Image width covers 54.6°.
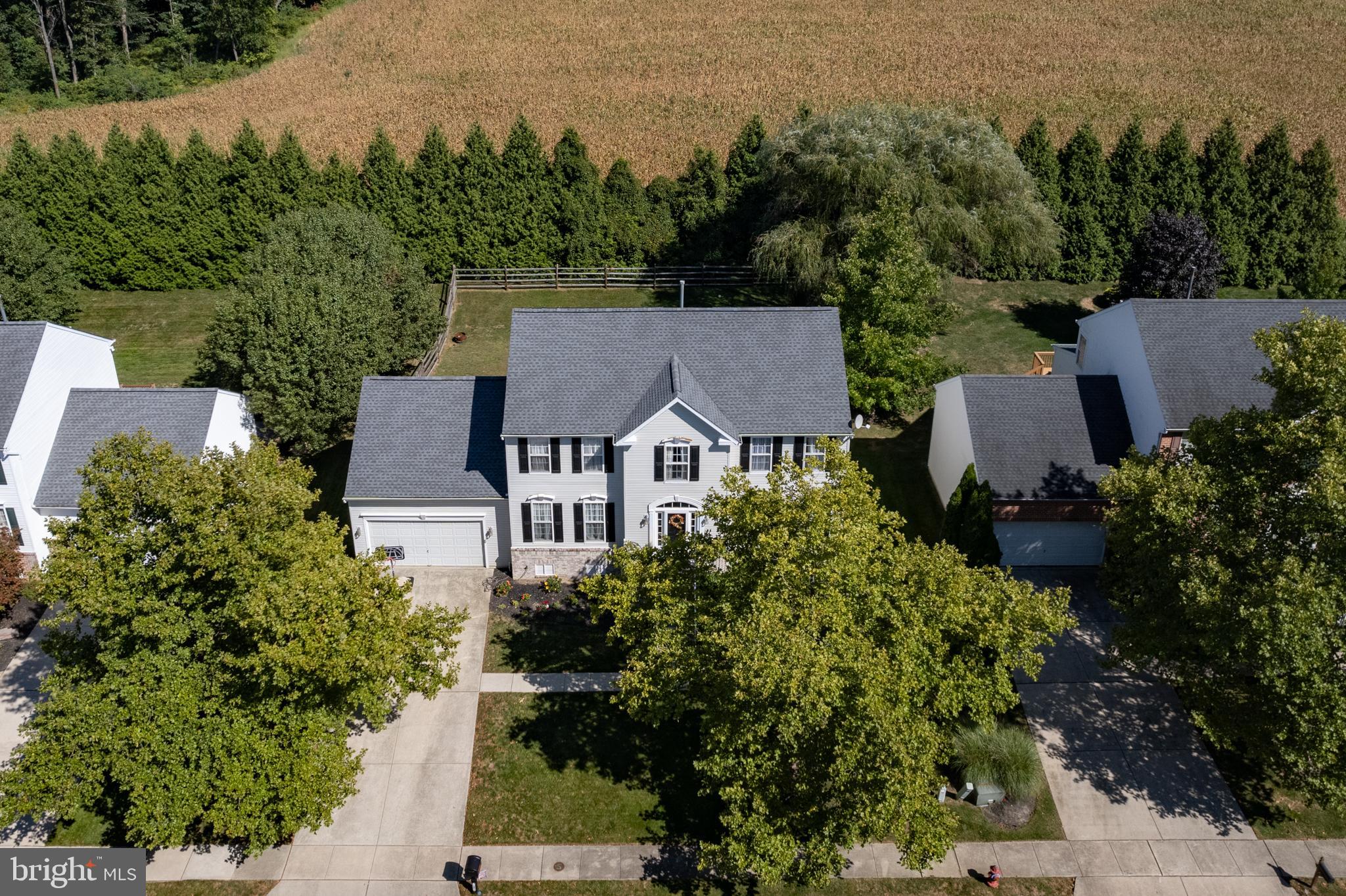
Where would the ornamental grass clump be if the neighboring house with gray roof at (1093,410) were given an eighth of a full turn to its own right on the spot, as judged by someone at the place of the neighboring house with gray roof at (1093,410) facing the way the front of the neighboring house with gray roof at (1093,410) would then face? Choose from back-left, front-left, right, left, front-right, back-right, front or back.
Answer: front-left

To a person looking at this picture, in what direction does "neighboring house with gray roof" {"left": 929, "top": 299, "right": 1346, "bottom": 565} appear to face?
facing the viewer

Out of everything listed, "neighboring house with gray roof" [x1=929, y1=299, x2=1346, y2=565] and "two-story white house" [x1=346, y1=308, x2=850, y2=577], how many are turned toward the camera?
2

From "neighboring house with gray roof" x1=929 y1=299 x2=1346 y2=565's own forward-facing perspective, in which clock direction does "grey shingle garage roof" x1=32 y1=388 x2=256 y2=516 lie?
"grey shingle garage roof" x1=32 y1=388 x2=256 y2=516 is roughly at 2 o'clock from "neighboring house with gray roof" x1=929 y1=299 x2=1346 y2=565.

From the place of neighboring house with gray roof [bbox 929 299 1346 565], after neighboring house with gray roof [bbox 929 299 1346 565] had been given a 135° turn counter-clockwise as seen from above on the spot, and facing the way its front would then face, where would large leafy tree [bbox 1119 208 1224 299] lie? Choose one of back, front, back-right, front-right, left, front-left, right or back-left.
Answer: front-left

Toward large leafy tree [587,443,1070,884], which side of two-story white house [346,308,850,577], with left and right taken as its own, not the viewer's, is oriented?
front

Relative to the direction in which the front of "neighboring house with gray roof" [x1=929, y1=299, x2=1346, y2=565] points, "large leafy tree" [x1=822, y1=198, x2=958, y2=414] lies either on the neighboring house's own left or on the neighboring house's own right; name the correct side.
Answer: on the neighboring house's own right

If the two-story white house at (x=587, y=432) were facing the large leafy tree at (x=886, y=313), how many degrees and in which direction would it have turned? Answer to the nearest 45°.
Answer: approximately 135° to its left

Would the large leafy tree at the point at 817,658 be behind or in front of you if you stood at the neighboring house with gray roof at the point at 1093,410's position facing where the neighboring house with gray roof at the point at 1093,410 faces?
in front

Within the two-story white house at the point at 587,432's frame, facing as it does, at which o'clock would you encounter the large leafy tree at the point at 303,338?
The large leafy tree is roughly at 4 o'clock from the two-story white house.

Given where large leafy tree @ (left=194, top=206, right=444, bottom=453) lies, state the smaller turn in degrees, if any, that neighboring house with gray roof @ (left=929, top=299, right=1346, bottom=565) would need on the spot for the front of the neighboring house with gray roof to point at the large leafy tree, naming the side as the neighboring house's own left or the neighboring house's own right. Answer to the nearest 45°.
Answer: approximately 90° to the neighboring house's own right

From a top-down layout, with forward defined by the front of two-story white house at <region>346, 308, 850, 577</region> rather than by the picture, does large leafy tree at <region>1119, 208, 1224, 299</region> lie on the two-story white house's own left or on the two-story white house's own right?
on the two-story white house's own left

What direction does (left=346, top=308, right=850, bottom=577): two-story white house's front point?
toward the camera

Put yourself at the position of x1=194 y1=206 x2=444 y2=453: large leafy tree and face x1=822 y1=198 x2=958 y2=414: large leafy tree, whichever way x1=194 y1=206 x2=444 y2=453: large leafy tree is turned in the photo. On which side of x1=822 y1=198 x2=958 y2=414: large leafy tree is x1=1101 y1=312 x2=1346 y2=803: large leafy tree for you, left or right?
right

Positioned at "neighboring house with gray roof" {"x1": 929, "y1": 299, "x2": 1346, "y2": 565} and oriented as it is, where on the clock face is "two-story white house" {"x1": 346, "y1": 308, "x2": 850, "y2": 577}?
The two-story white house is roughly at 2 o'clock from the neighboring house with gray roof.

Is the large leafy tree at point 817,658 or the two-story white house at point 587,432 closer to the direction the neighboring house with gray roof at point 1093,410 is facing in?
the large leafy tree
